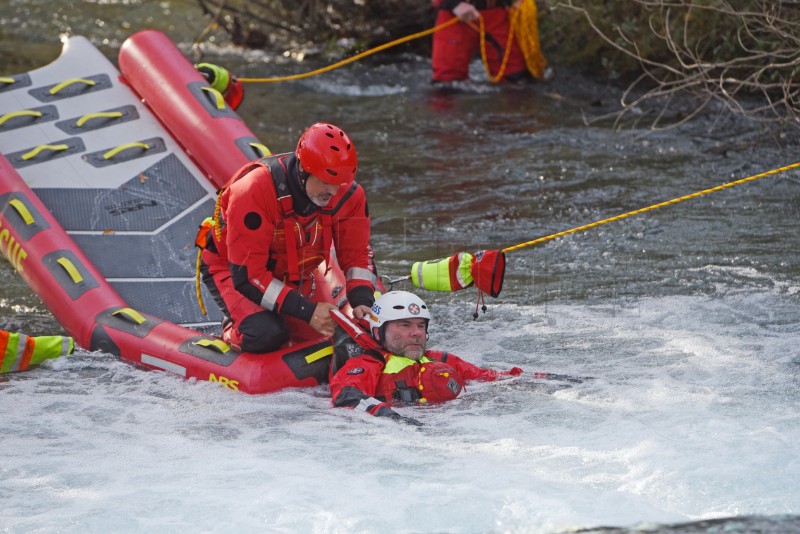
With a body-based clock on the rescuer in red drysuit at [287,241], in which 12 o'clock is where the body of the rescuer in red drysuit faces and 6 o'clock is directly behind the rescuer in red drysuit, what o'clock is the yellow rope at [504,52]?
The yellow rope is roughly at 8 o'clock from the rescuer in red drysuit.

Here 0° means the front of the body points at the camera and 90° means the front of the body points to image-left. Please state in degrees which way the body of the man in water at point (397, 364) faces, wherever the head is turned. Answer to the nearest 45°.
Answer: approximately 315°

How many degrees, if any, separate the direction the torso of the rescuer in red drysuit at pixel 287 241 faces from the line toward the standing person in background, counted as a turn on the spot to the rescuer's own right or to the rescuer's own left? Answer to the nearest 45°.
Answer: approximately 135° to the rescuer's own left

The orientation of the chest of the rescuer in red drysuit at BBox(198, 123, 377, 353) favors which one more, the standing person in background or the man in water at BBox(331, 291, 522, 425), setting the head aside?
the man in water

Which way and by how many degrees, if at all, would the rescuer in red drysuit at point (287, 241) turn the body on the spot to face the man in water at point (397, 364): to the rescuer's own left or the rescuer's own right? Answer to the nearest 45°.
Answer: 0° — they already face them

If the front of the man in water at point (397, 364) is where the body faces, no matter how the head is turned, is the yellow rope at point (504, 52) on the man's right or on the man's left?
on the man's left
